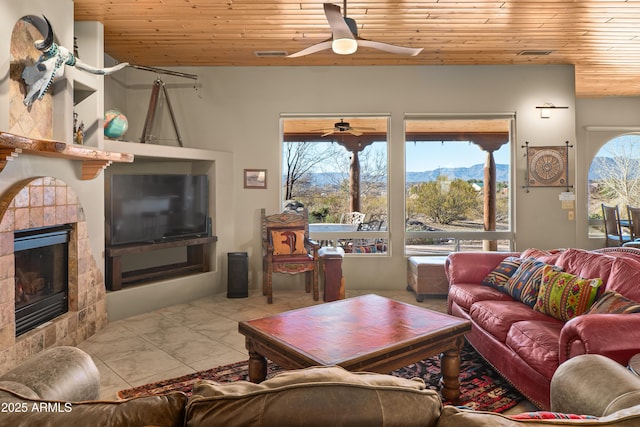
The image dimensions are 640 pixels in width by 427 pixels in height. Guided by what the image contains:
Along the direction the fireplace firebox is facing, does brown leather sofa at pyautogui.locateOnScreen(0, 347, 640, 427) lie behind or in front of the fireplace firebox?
in front

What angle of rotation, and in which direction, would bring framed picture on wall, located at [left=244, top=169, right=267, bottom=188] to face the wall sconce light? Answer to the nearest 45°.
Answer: approximately 90° to its left

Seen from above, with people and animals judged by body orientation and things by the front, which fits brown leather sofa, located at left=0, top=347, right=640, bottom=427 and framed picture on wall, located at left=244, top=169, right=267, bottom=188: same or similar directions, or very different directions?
very different directions

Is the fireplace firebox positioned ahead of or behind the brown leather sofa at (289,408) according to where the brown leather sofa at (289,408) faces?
ahead

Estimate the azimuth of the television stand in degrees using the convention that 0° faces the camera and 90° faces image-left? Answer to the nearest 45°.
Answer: approximately 315°

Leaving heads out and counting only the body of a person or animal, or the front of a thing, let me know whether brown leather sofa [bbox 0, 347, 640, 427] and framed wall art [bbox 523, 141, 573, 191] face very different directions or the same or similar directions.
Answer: very different directions

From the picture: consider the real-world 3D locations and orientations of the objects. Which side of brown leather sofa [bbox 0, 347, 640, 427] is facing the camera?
back

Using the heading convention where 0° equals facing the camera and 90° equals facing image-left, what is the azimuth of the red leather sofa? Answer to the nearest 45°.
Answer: approximately 45°
